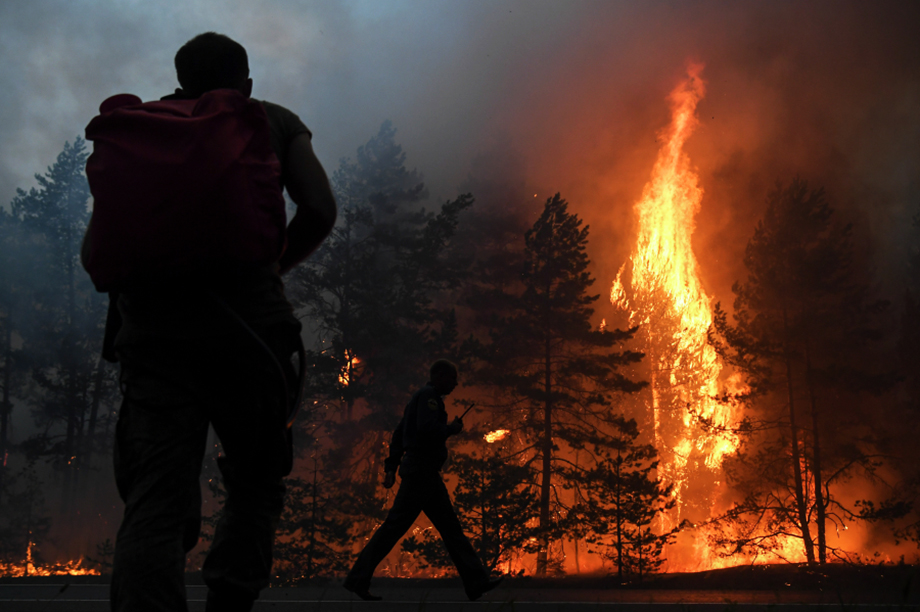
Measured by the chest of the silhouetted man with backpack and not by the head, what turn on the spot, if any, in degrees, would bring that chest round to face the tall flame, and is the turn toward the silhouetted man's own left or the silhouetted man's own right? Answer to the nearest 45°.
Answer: approximately 45° to the silhouetted man's own right

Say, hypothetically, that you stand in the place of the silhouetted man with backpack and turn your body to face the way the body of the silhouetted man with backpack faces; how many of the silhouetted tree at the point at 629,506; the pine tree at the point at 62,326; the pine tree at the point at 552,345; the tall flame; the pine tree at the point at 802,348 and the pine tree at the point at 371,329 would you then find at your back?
0

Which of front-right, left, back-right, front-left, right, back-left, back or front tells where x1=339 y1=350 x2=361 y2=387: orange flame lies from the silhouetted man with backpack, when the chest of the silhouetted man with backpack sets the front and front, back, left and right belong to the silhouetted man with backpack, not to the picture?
front

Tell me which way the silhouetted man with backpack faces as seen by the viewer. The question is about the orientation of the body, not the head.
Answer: away from the camera

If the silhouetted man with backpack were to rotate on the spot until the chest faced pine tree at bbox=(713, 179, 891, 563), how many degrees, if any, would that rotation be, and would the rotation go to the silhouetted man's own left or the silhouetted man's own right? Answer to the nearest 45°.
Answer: approximately 45° to the silhouetted man's own right

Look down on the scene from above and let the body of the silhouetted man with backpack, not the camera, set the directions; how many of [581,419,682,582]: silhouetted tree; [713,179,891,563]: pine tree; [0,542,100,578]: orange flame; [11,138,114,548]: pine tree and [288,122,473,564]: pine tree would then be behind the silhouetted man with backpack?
0

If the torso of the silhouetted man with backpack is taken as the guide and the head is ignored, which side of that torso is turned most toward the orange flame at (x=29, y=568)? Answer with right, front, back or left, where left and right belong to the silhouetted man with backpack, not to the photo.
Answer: front

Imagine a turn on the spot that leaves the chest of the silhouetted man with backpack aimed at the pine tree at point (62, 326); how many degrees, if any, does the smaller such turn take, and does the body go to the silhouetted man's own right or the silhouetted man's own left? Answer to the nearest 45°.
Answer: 0° — they already face it

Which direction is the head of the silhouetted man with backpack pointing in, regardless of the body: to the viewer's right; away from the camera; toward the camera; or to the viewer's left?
away from the camera

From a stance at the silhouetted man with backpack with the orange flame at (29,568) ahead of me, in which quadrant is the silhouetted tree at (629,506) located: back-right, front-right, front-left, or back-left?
front-right

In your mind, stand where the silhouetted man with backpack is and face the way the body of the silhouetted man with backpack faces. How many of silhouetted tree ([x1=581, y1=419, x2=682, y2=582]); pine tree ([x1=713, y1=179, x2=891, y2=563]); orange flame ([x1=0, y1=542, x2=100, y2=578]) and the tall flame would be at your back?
0

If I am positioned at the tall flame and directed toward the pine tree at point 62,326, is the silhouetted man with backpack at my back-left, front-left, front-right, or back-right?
front-left
